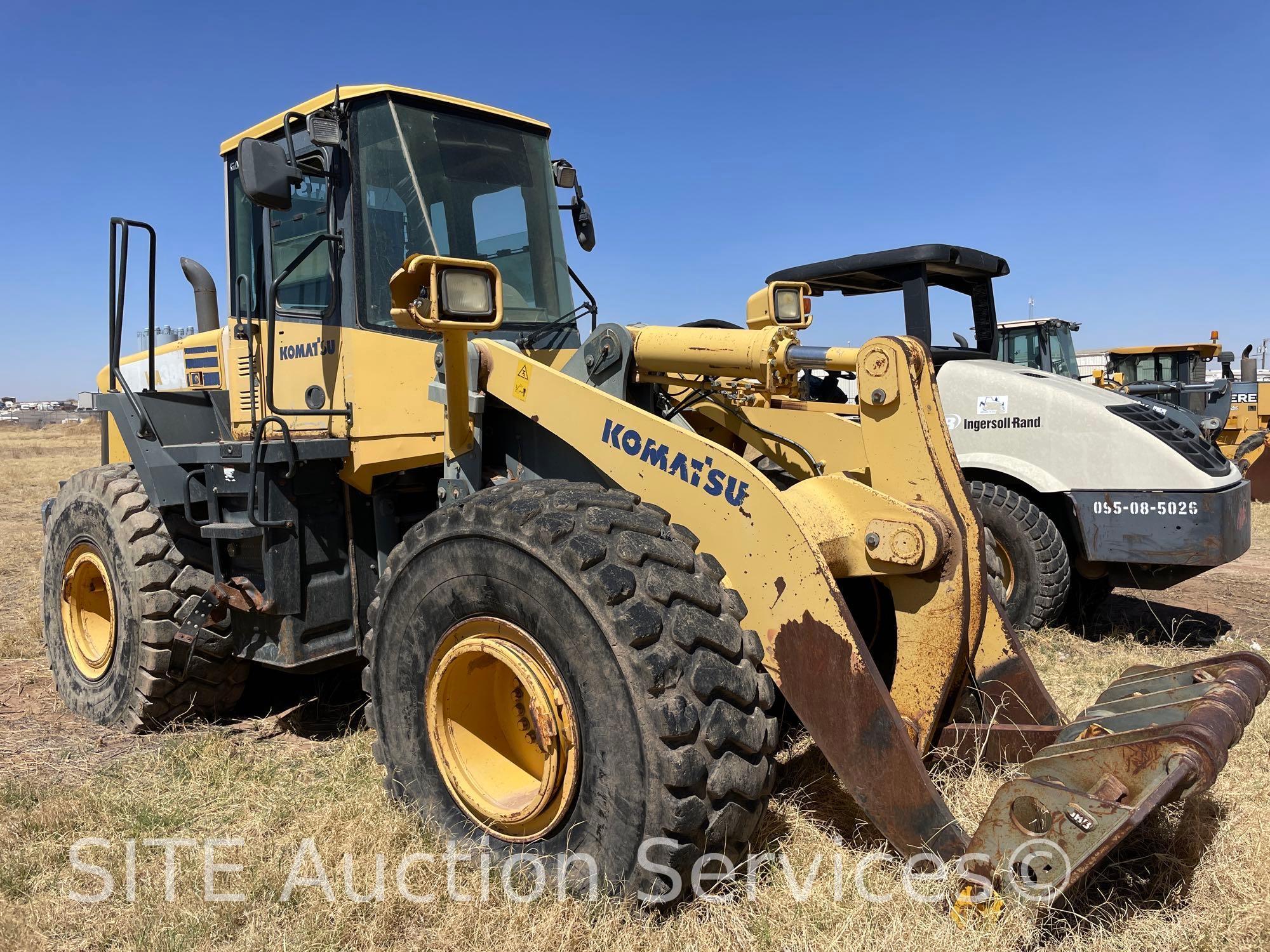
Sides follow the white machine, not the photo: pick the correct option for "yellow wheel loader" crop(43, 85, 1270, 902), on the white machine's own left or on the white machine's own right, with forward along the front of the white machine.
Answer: on the white machine's own left

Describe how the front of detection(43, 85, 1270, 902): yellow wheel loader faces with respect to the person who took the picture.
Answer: facing the viewer and to the right of the viewer

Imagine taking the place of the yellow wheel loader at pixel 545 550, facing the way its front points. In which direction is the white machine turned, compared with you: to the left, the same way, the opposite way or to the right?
the opposite way

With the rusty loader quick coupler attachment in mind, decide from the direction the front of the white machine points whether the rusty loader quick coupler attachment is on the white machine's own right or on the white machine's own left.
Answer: on the white machine's own left

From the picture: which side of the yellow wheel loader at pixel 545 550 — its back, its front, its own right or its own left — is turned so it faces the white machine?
left

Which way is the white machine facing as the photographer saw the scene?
facing away from the viewer and to the left of the viewer
